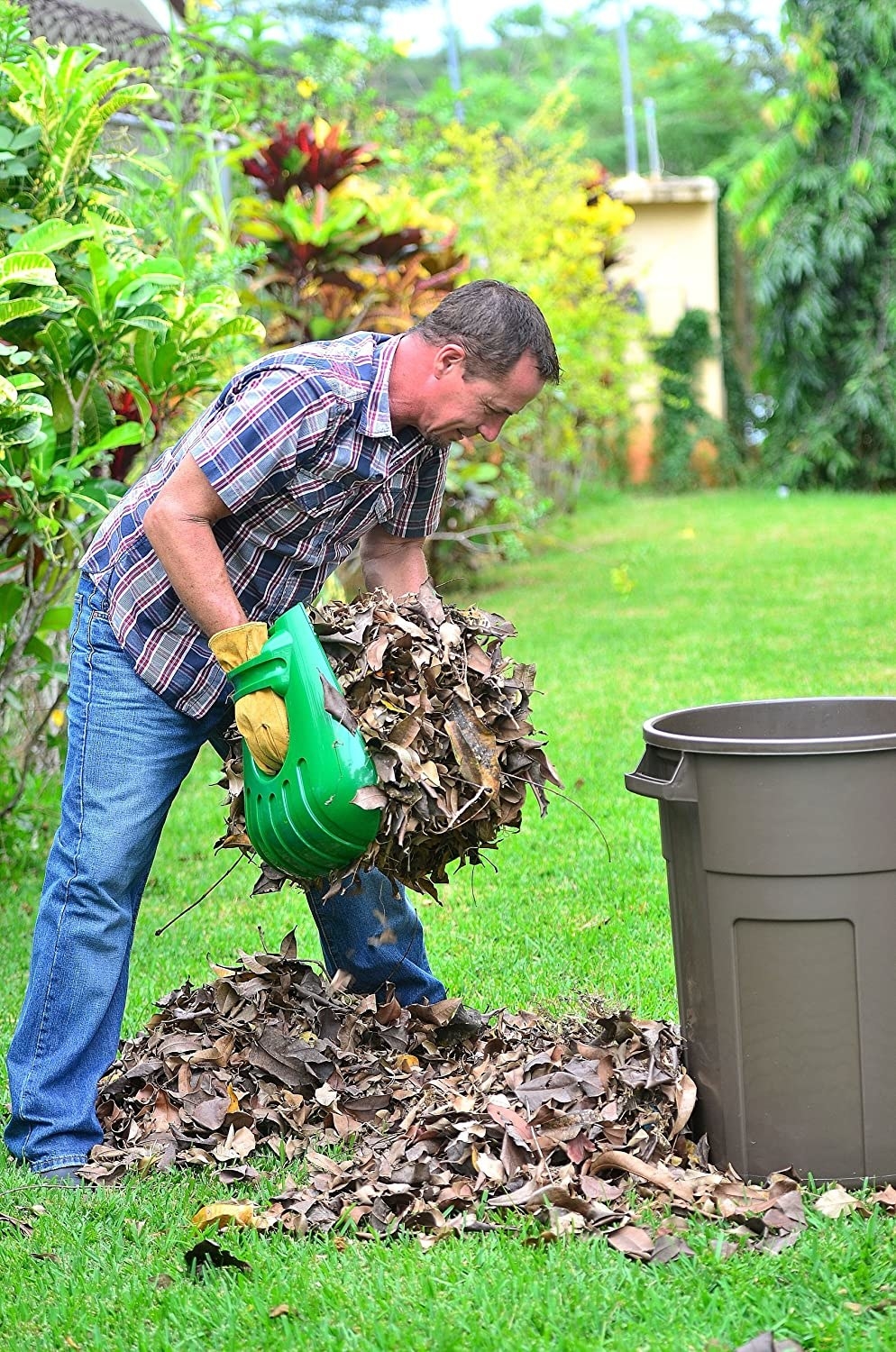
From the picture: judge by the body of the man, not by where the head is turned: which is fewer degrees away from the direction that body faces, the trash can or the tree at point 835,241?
the trash can

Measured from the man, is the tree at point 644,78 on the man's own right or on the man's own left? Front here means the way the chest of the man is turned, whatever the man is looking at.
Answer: on the man's own left

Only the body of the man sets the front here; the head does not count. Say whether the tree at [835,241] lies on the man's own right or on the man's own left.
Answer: on the man's own left

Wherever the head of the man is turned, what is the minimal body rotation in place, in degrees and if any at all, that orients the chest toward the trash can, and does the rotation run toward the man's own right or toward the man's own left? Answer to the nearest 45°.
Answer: approximately 45° to the man's own right

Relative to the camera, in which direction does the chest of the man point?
to the viewer's right

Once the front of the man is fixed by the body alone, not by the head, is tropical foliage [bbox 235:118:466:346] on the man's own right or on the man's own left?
on the man's own left
